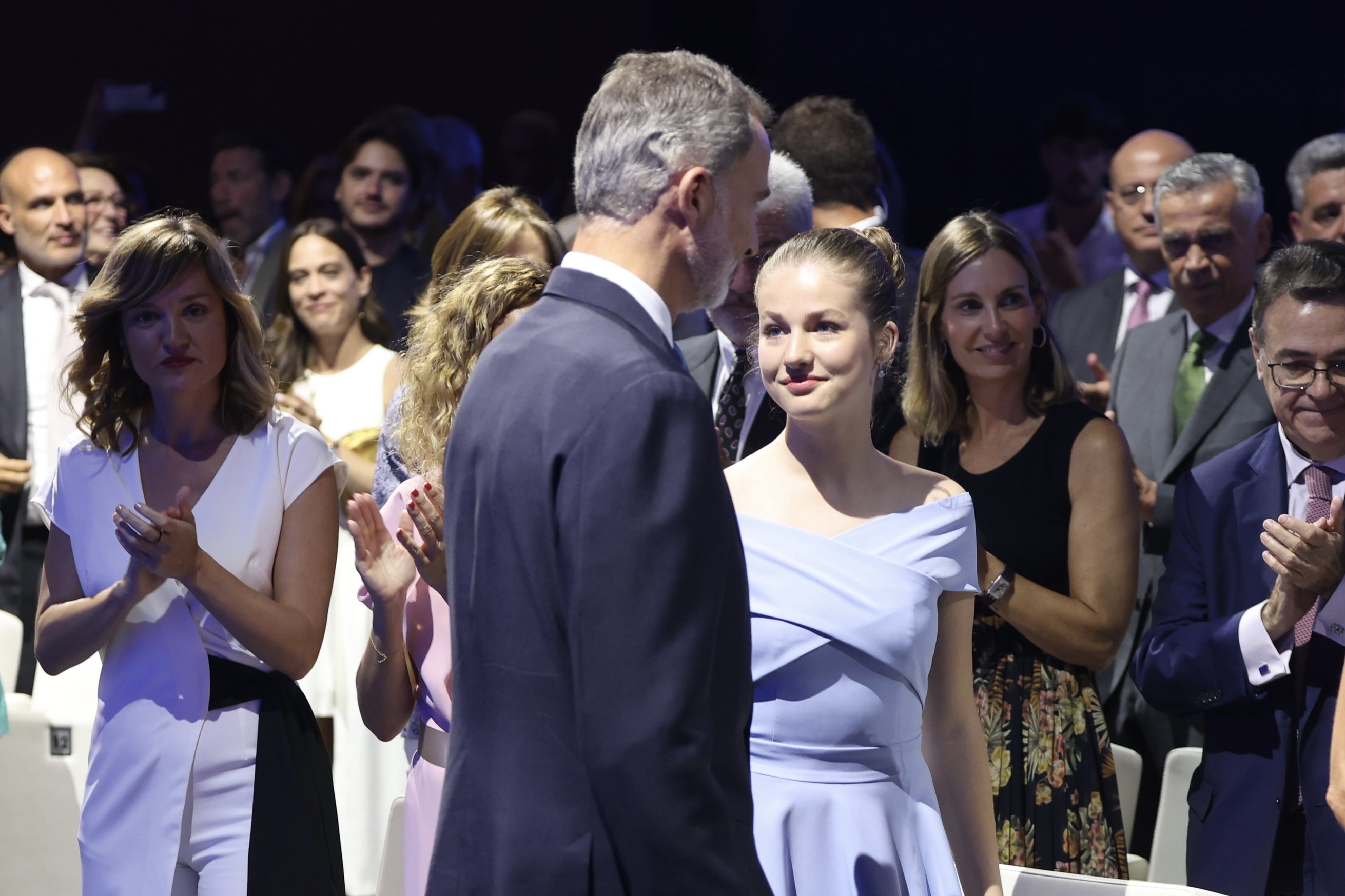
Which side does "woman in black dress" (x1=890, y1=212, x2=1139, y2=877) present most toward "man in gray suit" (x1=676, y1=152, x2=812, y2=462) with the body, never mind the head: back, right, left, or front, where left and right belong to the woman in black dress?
right

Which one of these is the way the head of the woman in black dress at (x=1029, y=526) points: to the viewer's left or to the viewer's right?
to the viewer's left

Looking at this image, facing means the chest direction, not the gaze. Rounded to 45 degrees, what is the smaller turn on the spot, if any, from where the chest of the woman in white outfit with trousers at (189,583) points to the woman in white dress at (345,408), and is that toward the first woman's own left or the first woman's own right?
approximately 180°

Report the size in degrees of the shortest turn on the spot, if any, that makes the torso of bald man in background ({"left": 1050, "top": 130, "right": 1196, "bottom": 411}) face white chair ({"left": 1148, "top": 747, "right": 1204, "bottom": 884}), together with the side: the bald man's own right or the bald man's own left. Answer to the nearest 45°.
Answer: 0° — they already face it

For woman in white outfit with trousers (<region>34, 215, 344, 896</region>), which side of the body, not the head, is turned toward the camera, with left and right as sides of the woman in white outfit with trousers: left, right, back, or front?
front

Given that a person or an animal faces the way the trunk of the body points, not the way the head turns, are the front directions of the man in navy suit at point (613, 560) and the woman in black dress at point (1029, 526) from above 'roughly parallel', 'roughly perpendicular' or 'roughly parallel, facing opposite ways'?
roughly parallel, facing opposite ways

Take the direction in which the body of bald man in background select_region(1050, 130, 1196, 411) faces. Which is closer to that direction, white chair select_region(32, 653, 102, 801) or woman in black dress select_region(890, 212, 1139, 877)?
the woman in black dress

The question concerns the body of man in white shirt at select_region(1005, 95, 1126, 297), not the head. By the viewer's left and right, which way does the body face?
facing the viewer

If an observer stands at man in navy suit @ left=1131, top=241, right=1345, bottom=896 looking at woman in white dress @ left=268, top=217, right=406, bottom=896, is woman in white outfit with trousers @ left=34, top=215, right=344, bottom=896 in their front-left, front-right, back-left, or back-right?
front-left

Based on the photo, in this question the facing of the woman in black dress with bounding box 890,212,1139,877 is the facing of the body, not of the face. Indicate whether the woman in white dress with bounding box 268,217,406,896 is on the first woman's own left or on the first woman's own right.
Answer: on the first woman's own right

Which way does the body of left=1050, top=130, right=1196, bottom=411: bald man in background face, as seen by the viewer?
toward the camera

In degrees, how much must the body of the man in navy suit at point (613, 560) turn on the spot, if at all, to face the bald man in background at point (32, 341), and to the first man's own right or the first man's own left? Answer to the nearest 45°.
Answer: approximately 90° to the first man's own left

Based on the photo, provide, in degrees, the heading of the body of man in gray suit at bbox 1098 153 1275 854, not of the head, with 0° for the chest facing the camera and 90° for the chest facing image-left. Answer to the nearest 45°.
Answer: approximately 45°

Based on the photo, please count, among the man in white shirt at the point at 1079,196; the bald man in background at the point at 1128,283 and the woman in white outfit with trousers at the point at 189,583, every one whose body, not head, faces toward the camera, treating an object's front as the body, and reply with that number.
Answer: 3
